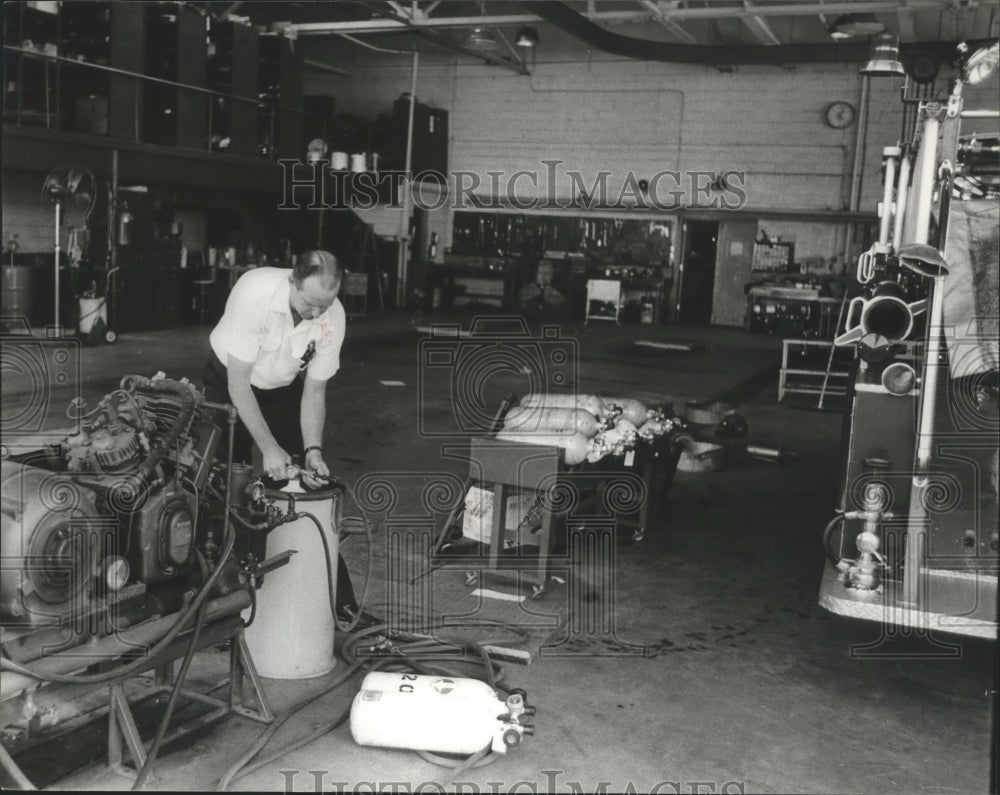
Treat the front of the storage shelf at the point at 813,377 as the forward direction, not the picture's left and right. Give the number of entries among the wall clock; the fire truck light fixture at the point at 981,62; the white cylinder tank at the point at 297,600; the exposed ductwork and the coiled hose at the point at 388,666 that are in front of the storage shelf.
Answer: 3

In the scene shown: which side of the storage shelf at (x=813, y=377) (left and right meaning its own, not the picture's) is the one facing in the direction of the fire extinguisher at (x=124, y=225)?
right

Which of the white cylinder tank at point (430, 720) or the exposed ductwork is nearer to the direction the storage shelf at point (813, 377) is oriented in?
the white cylinder tank

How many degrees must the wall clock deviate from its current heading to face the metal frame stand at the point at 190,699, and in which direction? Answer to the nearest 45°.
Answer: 0° — it already faces it

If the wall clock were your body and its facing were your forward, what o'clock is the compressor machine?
The compressor machine is roughly at 12 o'clock from the wall clock.

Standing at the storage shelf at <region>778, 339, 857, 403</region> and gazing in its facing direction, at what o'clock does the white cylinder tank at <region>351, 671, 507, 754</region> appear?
The white cylinder tank is roughly at 12 o'clock from the storage shelf.

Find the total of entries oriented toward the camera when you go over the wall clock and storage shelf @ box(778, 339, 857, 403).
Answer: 2

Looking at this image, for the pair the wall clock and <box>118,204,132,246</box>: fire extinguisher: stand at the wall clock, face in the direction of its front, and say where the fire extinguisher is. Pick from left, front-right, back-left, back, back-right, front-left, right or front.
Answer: front-right

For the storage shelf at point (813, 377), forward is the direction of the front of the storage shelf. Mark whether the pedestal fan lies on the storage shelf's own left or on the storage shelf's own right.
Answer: on the storage shelf's own right
